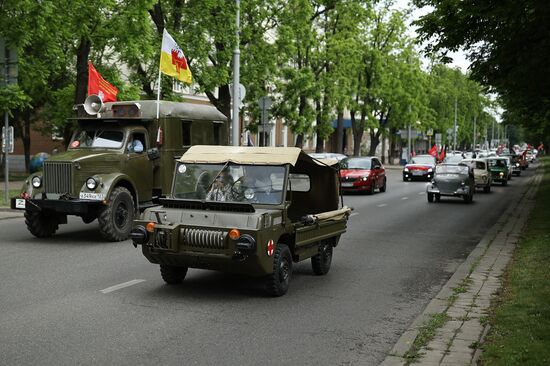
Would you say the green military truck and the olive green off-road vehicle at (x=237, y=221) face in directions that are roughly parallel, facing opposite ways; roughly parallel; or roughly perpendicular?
roughly parallel

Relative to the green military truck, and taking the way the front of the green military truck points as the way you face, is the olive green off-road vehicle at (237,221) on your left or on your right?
on your left

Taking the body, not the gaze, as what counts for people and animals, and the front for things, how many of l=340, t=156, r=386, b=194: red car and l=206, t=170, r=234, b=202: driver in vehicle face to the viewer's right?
0

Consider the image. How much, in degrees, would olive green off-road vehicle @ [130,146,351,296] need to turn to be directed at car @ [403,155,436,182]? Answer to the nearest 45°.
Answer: approximately 135° to its right

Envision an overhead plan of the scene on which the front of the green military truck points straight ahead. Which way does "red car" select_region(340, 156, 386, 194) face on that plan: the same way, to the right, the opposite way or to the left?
the same way

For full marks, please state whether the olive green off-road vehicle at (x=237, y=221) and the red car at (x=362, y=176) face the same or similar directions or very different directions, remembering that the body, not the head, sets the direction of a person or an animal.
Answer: same or similar directions

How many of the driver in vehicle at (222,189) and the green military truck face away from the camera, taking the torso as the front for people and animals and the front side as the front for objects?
0

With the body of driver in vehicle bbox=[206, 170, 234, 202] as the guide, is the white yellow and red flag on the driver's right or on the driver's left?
on the driver's right

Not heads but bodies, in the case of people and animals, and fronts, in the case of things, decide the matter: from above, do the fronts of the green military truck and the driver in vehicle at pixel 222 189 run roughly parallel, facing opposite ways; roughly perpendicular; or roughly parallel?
roughly parallel

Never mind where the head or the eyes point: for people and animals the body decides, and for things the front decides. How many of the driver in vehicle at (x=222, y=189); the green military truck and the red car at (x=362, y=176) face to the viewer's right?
0

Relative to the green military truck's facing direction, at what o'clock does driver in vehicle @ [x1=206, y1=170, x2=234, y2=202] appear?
The driver in vehicle is roughly at 10 o'clock from the green military truck.

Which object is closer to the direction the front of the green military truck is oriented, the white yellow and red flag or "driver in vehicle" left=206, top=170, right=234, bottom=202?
the driver in vehicle

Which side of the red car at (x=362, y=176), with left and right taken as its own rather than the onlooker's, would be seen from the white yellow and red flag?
front

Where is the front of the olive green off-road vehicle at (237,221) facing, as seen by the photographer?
facing the viewer and to the left of the viewer

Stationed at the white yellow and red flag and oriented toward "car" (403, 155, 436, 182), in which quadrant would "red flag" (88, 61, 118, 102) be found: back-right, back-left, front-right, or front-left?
back-left

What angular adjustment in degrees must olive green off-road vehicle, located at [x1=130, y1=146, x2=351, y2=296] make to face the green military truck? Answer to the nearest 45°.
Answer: approximately 90° to its right

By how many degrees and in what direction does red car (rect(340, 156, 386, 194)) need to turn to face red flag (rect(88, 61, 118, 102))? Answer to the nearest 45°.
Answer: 0° — it already faces it
